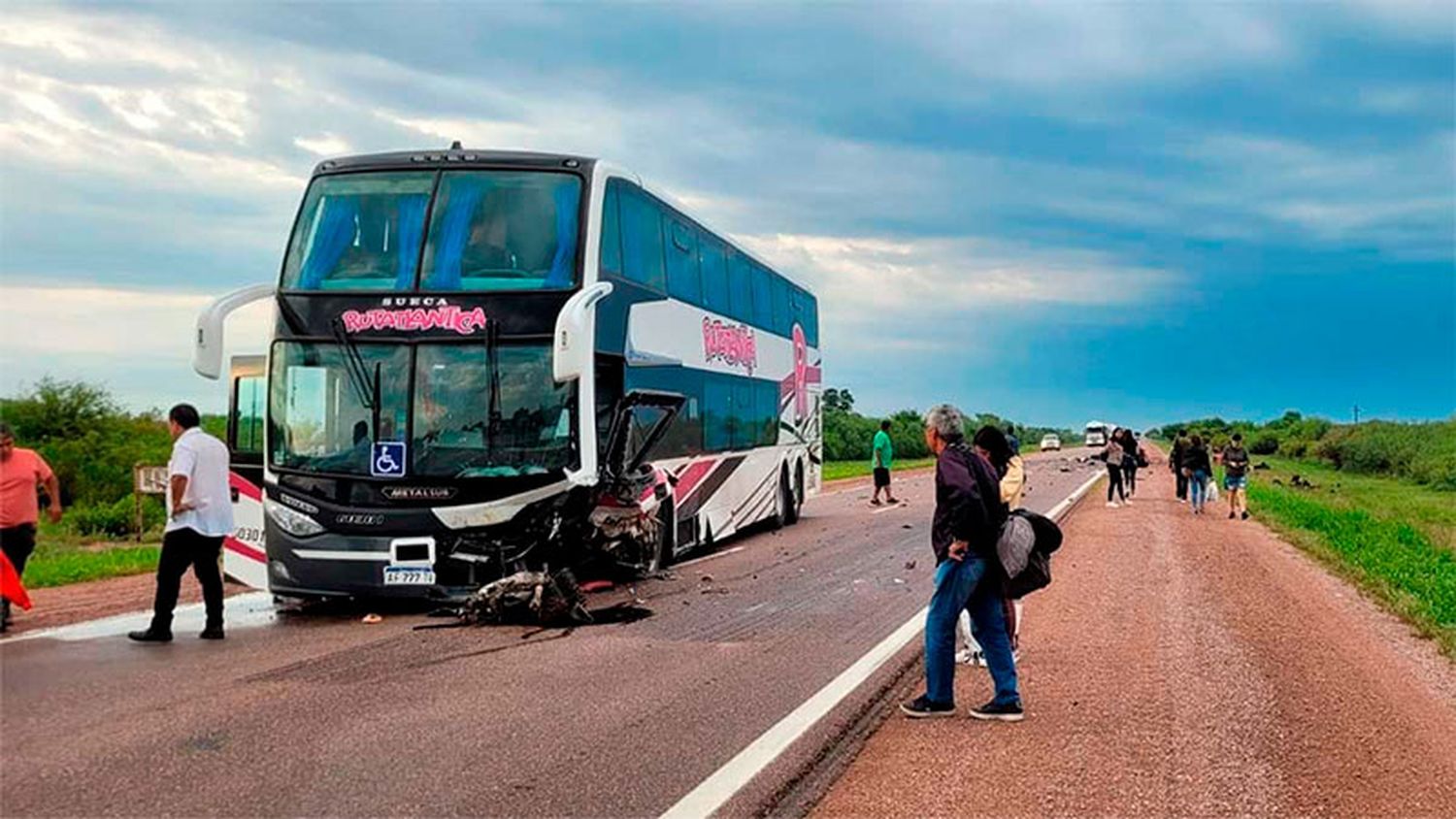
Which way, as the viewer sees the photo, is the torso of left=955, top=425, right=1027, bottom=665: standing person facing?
to the viewer's left

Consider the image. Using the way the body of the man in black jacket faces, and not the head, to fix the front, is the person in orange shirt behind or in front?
in front

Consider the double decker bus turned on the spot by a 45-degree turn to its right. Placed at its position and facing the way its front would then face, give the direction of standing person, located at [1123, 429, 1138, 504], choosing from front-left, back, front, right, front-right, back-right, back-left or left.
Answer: back-right

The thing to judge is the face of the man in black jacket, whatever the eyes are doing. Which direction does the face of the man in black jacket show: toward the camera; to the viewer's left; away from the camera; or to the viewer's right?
to the viewer's left

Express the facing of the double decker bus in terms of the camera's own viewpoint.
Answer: facing the viewer and to the left of the viewer

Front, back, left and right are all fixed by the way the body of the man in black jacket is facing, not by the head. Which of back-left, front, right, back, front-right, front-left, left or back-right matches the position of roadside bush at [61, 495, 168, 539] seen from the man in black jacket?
front-right

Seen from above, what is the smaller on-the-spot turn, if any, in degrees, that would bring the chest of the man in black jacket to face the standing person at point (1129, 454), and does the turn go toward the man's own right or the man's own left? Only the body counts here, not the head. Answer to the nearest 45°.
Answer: approximately 90° to the man's own right

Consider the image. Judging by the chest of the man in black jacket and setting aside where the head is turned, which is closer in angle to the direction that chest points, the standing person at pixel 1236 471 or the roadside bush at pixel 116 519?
the roadside bush

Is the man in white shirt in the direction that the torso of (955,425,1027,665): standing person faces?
yes

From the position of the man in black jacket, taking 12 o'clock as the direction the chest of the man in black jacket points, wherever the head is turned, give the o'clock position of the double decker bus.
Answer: The double decker bus is roughly at 1 o'clock from the man in black jacket.

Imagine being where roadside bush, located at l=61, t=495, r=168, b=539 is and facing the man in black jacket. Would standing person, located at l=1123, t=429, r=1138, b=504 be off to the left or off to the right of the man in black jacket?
left

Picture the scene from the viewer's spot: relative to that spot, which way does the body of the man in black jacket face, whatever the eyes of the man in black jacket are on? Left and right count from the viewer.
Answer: facing to the left of the viewer

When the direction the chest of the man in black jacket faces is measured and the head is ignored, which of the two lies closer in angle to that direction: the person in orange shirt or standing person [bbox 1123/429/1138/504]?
the person in orange shirt
